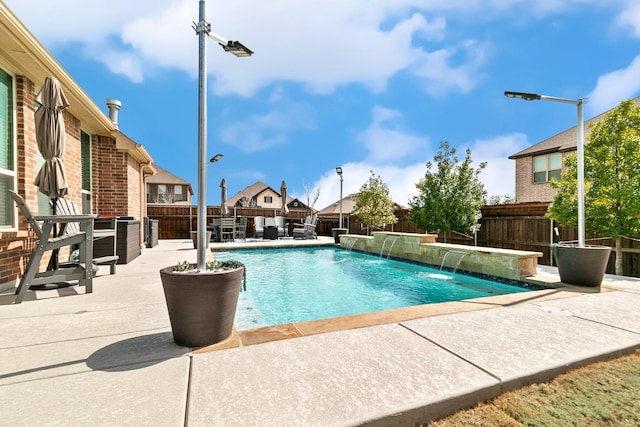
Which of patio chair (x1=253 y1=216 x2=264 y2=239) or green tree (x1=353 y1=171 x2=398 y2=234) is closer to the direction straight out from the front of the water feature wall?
the patio chair

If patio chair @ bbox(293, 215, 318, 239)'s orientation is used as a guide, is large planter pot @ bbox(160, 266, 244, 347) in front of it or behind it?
in front

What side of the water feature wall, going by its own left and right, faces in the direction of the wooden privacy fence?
back

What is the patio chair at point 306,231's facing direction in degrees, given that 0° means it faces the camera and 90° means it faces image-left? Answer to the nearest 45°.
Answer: approximately 45°

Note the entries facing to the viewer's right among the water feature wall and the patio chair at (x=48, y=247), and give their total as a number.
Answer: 1

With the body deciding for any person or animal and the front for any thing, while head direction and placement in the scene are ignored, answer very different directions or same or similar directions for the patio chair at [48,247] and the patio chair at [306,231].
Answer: very different directions

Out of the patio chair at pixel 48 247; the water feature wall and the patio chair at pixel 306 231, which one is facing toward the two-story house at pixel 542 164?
the patio chair at pixel 48 247

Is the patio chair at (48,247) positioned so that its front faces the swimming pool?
yes

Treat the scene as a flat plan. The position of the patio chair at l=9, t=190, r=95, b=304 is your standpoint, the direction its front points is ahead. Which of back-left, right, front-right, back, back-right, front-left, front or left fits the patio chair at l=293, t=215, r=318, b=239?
front-left

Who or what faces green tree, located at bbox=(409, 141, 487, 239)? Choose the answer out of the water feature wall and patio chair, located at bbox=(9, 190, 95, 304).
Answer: the patio chair

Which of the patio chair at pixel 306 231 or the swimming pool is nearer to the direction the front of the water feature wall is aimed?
the swimming pool

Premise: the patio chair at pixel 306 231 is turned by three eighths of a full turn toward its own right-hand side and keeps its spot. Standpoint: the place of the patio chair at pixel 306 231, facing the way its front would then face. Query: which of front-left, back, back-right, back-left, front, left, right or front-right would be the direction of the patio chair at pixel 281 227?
front-left

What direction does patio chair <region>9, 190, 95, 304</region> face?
to the viewer's right

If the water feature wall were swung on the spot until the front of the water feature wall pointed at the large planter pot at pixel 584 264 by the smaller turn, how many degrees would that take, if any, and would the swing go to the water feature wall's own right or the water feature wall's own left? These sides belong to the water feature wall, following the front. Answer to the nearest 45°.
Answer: approximately 90° to the water feature wall's own left

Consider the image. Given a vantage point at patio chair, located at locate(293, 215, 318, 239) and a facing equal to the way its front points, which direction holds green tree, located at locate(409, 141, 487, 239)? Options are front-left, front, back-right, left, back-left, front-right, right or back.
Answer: left
